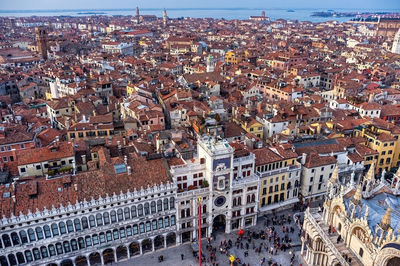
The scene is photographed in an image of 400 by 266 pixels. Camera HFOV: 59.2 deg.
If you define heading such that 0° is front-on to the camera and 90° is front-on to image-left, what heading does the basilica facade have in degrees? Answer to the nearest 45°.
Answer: approximately 45°
